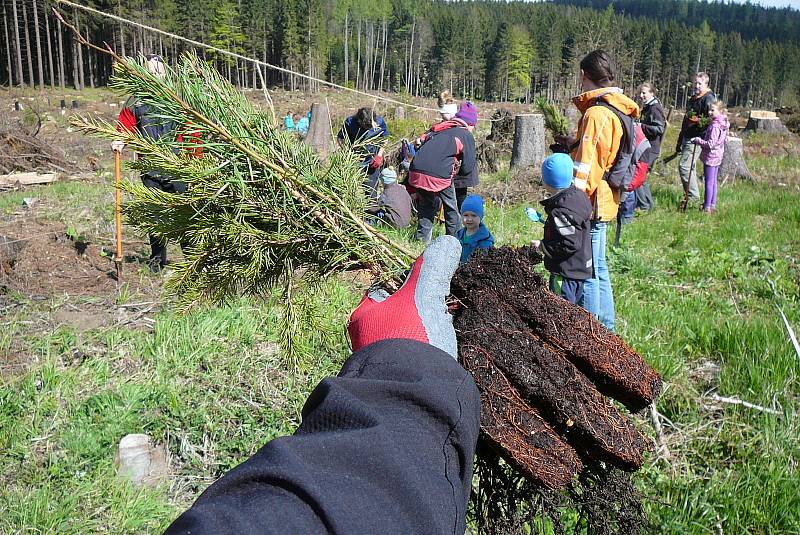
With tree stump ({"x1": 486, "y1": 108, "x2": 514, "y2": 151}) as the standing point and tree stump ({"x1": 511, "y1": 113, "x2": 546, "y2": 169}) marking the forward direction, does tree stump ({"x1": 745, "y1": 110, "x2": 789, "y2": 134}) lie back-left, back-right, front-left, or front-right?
back-left

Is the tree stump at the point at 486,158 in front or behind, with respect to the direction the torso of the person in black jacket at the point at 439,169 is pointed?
in front

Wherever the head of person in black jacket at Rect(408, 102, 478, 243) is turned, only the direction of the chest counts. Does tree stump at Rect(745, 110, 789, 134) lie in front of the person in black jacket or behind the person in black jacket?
in front

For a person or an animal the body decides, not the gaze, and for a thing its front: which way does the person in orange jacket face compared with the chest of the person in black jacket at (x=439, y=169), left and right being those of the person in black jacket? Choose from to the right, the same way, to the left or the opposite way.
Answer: to the left

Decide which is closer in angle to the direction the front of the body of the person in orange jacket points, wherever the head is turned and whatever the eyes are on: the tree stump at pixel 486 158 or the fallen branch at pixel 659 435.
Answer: the tree stump

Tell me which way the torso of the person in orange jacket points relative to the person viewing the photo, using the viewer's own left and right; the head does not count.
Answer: facing away from the viewer and to the left of the viewer

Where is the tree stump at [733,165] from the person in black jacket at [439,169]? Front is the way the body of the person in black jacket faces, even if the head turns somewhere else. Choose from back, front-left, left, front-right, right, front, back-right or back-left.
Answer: front

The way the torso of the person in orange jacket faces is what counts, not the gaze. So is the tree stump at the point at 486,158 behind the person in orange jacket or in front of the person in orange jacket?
in front

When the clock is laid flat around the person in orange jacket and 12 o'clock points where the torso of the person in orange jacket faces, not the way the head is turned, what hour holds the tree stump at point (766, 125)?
The tree stump is roughly at 2 o'clock from the person in orange jacket.

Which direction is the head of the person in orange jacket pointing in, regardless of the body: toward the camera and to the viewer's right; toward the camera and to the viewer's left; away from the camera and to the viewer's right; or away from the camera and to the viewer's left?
away from the camera and to the viewer's left
